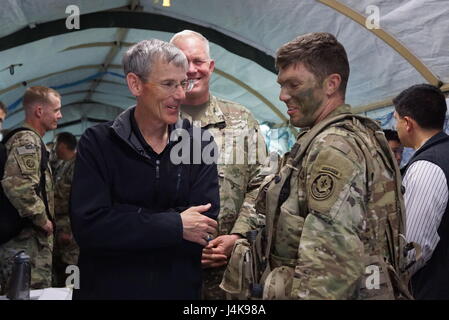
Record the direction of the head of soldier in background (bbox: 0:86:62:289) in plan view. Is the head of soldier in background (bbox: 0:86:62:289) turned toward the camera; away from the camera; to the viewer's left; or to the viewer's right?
to the viewer's right

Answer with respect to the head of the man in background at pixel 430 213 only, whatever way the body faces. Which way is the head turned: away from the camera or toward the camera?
away from the camera

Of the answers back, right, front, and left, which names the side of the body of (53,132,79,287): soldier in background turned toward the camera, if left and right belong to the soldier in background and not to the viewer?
left

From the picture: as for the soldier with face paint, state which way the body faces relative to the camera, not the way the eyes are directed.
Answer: to the viewer's left

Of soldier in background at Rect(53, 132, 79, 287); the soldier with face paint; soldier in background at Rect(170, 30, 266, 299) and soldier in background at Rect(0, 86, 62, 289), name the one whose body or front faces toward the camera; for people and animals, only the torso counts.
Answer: soldier in background at Rect(170, 30, 266, 299)

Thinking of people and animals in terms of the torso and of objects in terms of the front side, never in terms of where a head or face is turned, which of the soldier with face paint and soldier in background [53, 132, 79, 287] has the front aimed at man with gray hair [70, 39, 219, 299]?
the soldier with face paint

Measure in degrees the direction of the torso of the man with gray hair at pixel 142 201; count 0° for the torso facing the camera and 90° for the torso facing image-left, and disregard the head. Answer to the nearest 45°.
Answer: approximately 315°

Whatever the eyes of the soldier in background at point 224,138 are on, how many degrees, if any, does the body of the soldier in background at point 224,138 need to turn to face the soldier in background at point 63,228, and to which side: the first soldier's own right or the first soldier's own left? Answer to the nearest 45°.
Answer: approximately 135° to the first soldier's own right
